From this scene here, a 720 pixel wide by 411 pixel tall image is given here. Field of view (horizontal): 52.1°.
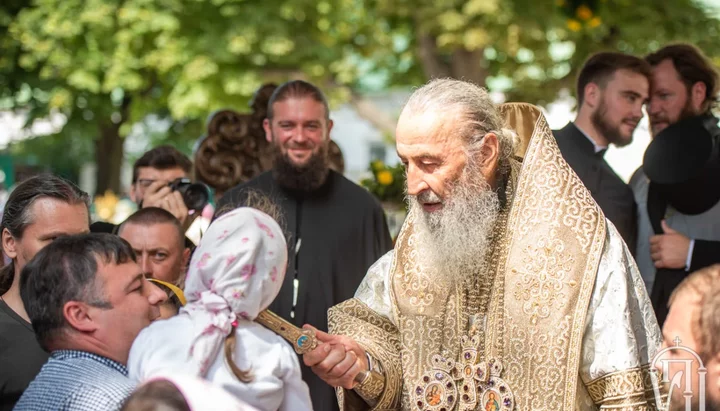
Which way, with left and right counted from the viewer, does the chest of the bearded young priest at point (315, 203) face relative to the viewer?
facing the viewer

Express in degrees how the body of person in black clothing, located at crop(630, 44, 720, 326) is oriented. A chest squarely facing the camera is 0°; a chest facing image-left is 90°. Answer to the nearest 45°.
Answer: approximately 45°

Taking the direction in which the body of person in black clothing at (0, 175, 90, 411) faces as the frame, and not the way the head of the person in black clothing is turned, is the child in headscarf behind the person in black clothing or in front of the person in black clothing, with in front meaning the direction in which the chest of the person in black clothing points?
in front

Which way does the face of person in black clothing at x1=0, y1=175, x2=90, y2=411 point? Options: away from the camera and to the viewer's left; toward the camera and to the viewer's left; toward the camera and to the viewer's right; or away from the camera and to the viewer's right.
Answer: toward the camera and to the viewer's right

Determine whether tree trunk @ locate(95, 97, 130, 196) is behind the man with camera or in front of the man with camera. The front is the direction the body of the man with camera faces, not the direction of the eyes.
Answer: behind

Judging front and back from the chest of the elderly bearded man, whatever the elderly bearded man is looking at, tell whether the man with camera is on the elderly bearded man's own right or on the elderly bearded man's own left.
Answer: on the elderly bearded man's own right

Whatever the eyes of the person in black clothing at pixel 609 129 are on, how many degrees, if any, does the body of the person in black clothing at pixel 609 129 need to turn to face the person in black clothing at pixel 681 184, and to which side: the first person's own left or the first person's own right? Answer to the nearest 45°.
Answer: approximately 45° to the first person's own left

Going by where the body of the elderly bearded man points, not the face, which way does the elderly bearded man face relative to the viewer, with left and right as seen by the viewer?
facing the viewer and to the left of the viewer

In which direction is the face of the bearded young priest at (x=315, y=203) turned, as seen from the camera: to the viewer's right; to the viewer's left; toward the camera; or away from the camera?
toward the camera

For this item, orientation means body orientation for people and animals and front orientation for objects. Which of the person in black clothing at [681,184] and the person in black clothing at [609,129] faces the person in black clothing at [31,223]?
the person in black clothing at [681,184]

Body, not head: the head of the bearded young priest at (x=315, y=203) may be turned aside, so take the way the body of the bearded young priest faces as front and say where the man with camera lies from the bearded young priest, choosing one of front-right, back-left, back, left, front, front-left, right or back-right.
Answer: right

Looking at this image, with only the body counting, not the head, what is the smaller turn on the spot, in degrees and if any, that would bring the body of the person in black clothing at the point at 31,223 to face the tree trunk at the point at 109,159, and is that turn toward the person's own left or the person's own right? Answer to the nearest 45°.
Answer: approximately 135° to the person's own left

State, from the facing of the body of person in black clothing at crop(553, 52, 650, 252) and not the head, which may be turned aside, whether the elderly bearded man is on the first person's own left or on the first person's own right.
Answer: on the first person's own right

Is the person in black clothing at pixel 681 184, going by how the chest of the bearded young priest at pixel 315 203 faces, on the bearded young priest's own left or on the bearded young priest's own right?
on the bearded young priest's own left

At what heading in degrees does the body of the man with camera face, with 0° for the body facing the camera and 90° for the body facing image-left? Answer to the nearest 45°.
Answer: approximately 315°

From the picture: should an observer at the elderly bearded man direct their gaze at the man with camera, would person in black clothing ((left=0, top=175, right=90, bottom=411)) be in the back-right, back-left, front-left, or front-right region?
front-left

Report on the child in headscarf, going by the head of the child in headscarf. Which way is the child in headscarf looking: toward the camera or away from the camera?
away from the camera

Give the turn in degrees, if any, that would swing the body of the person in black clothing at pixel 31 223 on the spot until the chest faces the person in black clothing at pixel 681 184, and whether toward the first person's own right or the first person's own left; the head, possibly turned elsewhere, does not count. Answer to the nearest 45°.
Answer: approximately 45° to the first person's own left

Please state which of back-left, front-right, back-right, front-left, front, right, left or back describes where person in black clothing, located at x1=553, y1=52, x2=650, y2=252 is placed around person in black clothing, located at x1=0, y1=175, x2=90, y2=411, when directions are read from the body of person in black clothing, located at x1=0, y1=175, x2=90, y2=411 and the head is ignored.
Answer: front-left

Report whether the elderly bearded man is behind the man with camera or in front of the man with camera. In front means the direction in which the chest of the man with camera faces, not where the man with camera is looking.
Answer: in front
